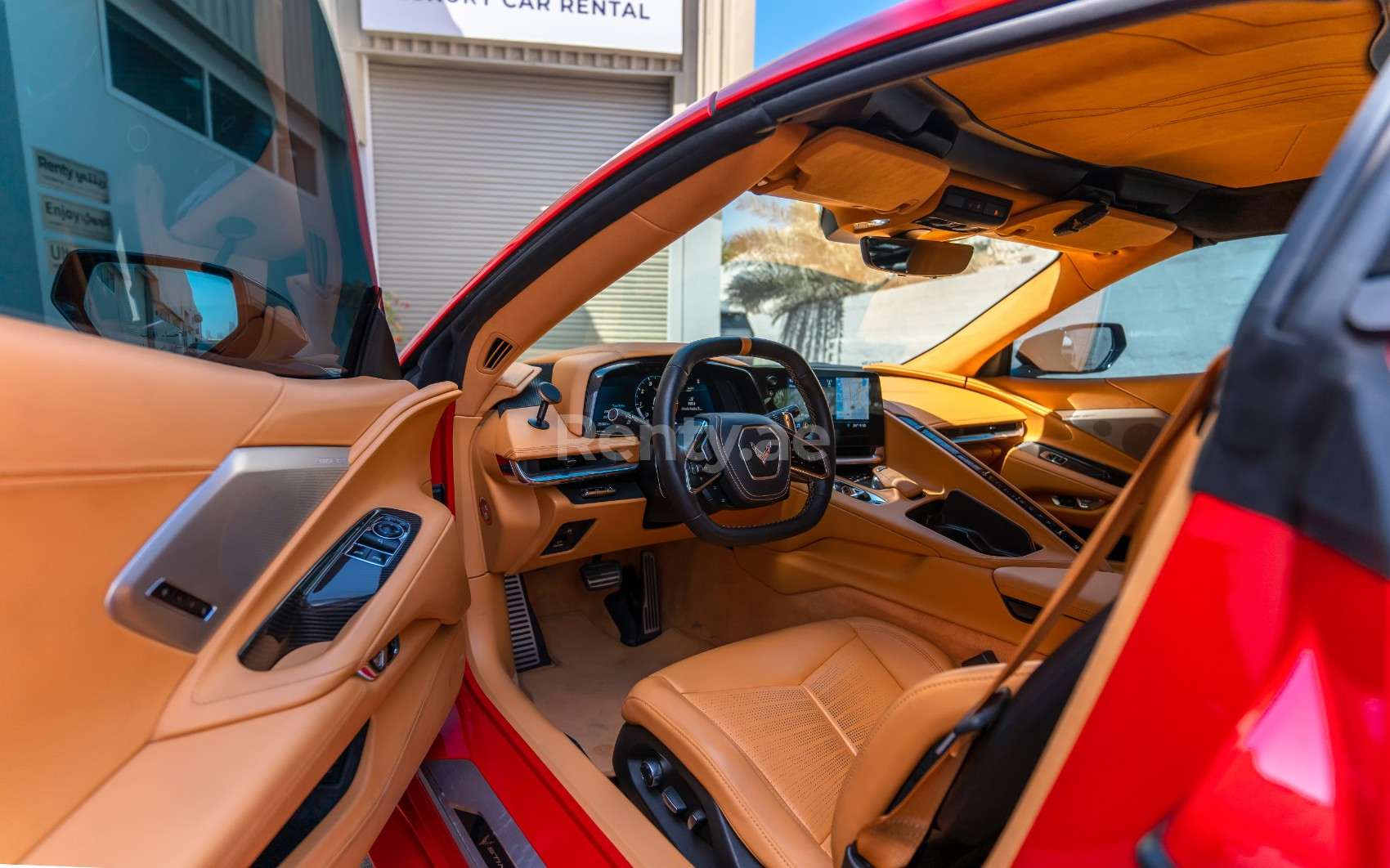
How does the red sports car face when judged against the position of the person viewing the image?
facing away from the viewer and to the left of the viewer

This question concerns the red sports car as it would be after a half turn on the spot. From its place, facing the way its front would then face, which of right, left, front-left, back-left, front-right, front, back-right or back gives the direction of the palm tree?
back-left

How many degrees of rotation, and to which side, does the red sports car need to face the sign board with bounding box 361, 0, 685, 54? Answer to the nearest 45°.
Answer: approximately 45° to its right
